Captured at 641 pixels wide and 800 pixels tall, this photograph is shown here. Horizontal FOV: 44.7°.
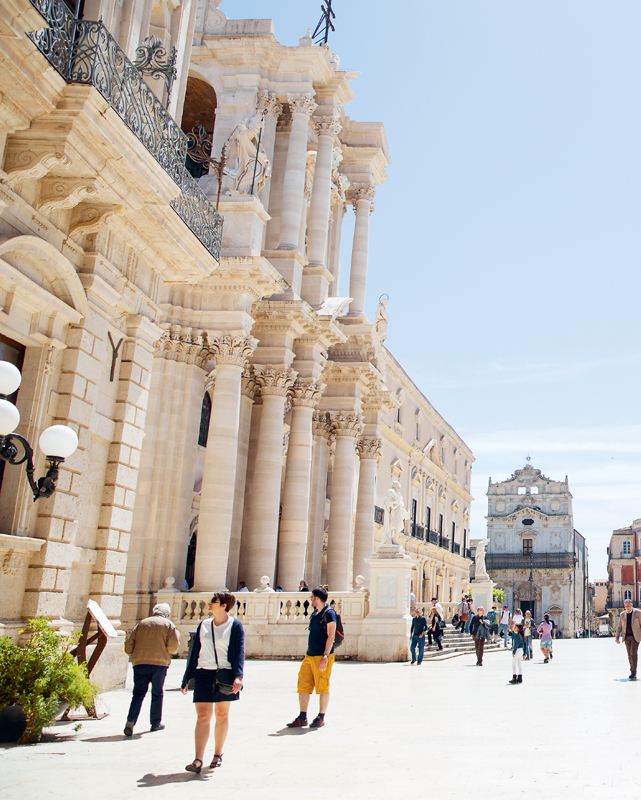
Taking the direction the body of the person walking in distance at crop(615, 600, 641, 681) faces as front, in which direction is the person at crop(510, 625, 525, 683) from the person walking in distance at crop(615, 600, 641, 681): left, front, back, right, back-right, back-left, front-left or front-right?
front-right

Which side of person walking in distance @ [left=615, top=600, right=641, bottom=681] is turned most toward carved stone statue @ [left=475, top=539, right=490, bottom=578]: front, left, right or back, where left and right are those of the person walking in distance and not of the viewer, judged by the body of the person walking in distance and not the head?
back

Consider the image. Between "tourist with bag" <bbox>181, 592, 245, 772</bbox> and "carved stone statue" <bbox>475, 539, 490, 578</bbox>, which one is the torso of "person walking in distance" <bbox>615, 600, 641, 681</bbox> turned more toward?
the tourist with bag

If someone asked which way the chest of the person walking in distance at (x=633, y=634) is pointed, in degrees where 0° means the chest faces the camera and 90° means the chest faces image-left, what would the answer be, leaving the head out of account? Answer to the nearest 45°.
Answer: approximately 0°

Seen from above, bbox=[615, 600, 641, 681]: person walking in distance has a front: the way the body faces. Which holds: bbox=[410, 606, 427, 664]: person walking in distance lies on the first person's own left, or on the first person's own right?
on the first person's own right

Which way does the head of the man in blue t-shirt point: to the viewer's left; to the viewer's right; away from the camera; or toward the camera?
to the viewer's left

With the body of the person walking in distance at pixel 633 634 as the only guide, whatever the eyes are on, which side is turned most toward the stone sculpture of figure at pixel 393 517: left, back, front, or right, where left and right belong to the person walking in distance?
right

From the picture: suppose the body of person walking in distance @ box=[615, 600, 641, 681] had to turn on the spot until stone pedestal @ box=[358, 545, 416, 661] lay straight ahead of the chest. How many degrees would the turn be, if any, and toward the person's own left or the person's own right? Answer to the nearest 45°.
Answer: approximately 90° to the person's own right

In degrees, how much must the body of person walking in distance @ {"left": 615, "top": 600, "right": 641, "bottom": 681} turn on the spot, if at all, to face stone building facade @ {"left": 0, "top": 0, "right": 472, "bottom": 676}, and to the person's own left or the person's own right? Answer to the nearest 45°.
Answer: approximately 90° to the person's own right

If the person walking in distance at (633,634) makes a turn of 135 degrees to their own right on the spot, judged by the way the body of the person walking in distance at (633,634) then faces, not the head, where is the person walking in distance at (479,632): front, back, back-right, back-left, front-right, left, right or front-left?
front

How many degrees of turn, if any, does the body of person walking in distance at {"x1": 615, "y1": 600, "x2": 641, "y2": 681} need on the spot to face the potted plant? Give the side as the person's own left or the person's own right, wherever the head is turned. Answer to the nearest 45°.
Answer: approximately 45° to the person's own right

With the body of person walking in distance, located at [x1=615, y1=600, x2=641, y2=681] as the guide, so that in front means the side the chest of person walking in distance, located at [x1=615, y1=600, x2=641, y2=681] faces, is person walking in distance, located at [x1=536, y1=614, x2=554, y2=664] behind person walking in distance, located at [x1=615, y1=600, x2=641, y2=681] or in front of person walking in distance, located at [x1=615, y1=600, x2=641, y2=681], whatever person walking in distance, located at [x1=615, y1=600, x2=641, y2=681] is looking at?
behind
